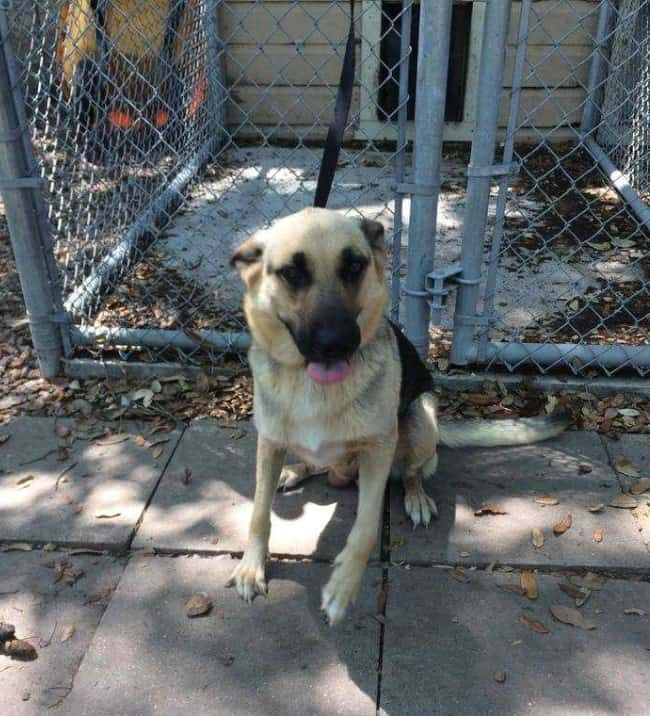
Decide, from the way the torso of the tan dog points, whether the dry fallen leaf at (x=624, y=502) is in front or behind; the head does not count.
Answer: behind

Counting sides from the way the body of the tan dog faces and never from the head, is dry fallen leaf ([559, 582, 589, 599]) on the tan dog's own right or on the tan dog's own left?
on the tan dog's own left

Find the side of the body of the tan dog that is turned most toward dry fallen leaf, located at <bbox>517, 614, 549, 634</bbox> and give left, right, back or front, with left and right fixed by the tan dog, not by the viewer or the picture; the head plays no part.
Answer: left

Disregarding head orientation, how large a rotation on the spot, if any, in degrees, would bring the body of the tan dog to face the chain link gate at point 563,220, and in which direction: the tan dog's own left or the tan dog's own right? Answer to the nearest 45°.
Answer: approximately 180°

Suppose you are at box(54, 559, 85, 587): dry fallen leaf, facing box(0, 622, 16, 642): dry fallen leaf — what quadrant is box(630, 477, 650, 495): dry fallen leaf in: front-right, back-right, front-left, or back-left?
back-left

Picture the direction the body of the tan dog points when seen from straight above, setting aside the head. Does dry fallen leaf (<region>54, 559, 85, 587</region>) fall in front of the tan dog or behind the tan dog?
in front

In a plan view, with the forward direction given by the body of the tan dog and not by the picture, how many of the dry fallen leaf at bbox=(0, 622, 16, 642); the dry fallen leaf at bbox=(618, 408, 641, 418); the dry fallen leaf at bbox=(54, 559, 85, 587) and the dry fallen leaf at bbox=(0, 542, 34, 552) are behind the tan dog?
1

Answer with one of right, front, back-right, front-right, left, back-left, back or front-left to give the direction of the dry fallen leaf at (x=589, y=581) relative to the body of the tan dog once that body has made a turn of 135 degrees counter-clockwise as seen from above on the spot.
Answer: front

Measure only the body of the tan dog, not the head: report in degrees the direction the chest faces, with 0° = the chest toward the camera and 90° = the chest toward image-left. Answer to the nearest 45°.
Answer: approximately 45°

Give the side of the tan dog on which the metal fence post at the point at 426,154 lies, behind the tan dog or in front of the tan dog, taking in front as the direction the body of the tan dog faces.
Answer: behind

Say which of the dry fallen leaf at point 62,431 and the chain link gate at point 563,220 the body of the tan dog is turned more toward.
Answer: the dry fallen leaf

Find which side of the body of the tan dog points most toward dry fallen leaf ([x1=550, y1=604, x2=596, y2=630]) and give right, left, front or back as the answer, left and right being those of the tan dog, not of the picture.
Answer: left

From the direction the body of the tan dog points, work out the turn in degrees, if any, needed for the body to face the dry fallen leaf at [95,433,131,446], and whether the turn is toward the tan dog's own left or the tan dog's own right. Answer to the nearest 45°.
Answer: approximately 90° to the tan dog's own right

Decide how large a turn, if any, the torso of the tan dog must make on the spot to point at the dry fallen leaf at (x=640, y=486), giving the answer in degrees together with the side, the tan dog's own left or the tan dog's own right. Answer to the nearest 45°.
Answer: approximately 135° to the tan dog's own left
